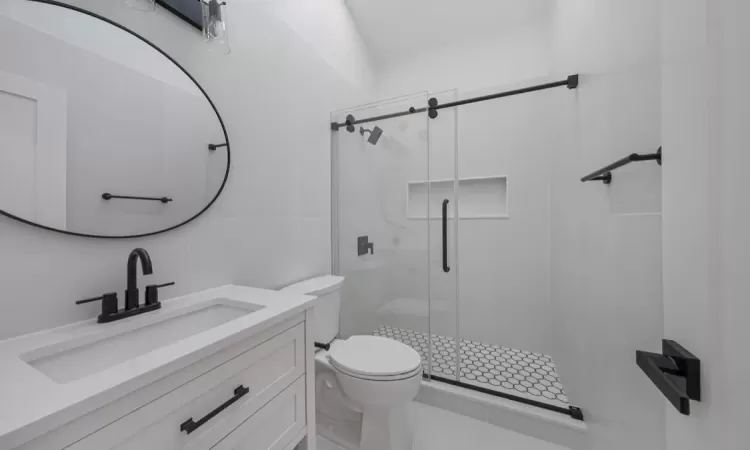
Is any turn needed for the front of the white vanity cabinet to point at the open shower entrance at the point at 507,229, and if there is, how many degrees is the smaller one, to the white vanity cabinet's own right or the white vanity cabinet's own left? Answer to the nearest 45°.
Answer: approximately 45° to the white vanity cabinet's own left

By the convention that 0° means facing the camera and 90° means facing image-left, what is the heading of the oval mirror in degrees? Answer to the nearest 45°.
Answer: approximately 315°

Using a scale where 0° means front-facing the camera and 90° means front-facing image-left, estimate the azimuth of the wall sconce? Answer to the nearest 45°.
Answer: approximately 315°

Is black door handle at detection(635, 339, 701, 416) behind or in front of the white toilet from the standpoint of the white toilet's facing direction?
in front

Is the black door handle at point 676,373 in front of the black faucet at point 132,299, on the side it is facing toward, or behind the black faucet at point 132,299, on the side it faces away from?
in front

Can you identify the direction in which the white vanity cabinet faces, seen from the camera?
facing the viewer and to the right of the viewer

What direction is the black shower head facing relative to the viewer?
to the viewer's right

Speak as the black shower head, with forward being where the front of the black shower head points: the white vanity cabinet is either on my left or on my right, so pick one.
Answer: on my right

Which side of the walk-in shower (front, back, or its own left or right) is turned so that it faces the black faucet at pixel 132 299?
front
